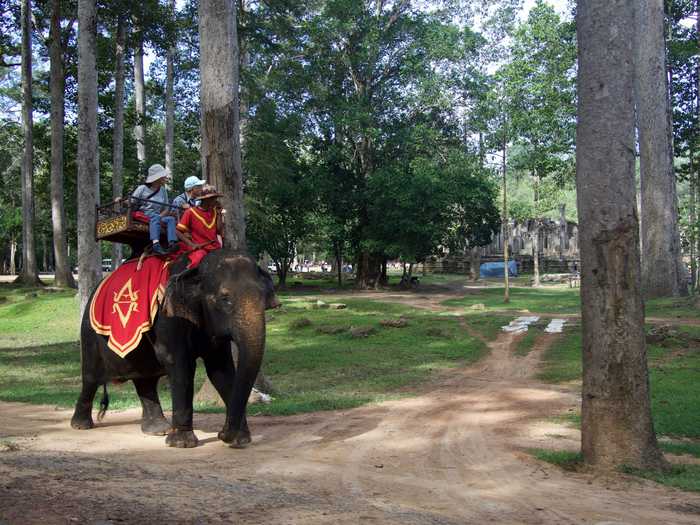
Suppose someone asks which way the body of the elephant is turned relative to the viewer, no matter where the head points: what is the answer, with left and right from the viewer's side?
facing the viewer and to the right of the viewer

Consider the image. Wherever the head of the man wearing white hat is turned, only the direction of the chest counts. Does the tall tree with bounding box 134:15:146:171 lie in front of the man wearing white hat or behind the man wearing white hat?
behind
